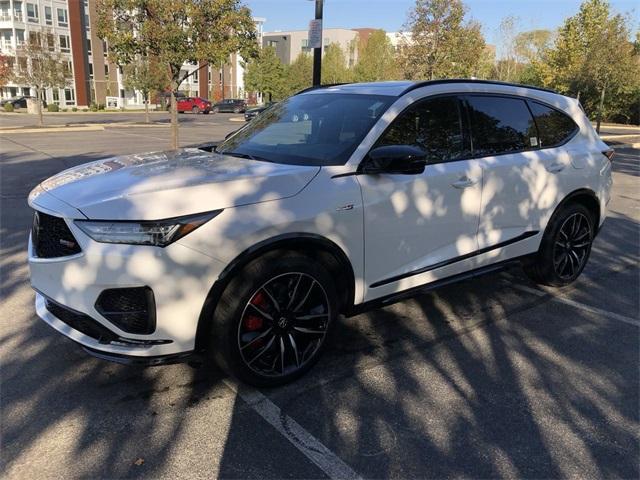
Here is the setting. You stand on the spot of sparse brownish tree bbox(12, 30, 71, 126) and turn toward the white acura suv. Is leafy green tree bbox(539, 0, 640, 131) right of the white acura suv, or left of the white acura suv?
left

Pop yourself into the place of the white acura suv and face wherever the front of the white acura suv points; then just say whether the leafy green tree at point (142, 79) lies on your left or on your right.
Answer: on your right

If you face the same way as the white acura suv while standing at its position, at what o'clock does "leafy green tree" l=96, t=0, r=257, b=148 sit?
The leafy green tree is roughly at 4 o'clock from the white acura suv.

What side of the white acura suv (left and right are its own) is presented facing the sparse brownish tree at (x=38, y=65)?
right

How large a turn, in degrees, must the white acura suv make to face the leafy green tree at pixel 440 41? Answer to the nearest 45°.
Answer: approximately 135° to its right

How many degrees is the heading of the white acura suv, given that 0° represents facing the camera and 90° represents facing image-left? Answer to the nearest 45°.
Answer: approximately 45°

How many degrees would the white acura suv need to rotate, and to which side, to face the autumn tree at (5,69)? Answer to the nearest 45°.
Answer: approximately 90° to its right

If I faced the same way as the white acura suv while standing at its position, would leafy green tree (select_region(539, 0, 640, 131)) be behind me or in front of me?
behind

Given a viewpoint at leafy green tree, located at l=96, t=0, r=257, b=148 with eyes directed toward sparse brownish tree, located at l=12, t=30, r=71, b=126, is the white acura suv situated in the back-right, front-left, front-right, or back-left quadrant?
back-left
